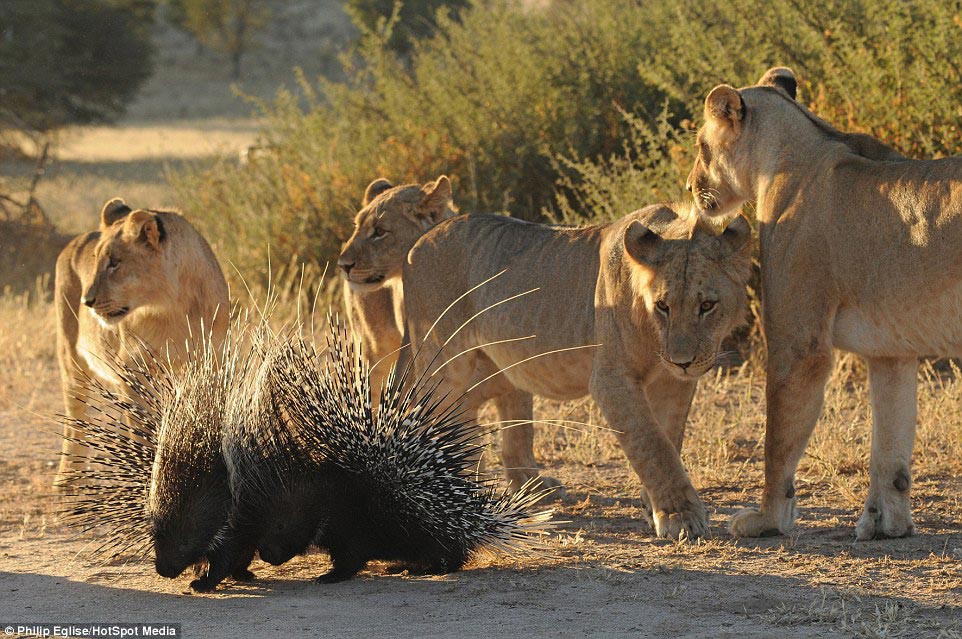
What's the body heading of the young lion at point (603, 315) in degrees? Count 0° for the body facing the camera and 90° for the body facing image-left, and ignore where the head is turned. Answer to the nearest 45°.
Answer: approximately 315°

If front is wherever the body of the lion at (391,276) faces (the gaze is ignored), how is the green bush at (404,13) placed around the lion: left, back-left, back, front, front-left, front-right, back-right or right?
back-right

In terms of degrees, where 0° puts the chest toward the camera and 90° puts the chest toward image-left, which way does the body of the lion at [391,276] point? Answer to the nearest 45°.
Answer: approximately 45°

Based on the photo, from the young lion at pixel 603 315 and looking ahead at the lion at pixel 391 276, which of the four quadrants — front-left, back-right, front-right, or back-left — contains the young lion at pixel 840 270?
back-right

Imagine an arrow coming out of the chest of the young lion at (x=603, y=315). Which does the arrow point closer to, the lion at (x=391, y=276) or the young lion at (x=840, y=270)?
the young lion

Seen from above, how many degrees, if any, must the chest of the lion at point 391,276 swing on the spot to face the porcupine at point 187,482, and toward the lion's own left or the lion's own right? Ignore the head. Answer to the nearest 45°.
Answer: approximately 45° to the lion's own left

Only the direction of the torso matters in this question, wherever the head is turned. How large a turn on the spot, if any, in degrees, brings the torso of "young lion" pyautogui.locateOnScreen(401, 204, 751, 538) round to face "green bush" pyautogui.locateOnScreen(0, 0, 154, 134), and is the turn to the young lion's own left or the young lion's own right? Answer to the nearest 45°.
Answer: approximately 180°

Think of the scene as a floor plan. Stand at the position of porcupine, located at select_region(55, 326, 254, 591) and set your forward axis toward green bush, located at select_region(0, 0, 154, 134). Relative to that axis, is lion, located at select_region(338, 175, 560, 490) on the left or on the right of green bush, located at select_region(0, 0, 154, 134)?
right
